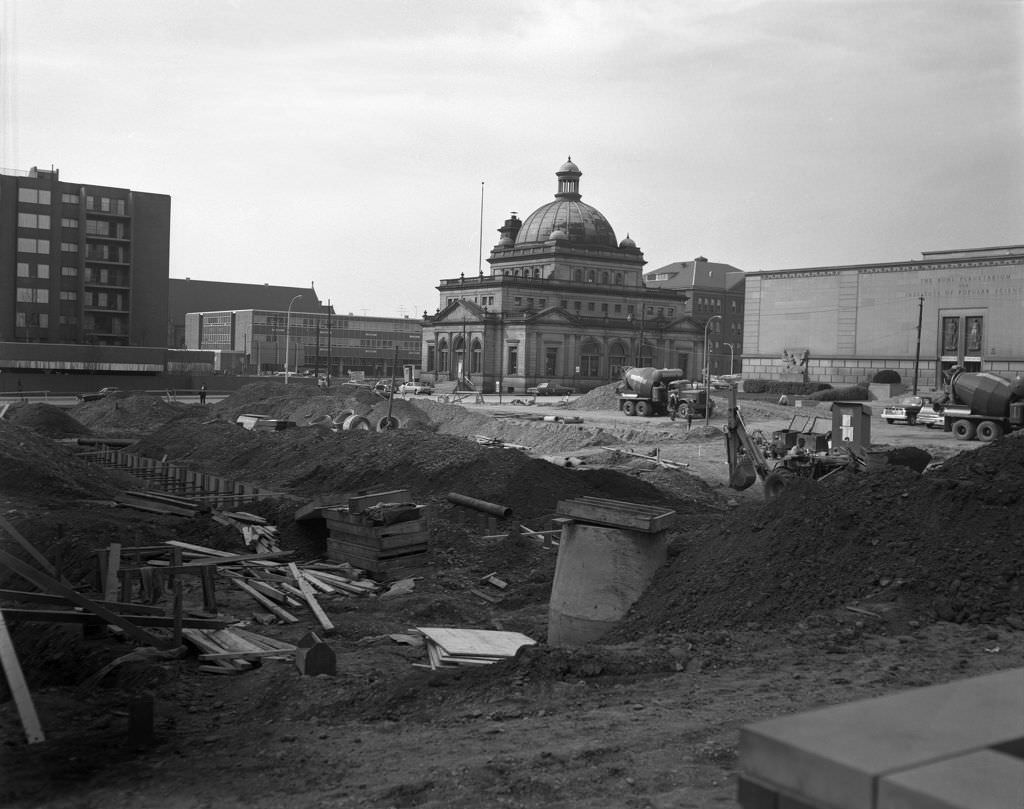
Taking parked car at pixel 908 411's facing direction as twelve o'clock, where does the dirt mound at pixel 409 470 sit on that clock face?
The dirt mound is roughly at 11 o'clock from the parked car.

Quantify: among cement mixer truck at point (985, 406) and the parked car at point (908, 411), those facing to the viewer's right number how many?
1

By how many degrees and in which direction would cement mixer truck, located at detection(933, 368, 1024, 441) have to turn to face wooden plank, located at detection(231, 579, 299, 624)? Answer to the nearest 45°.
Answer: approximately 90° to its right

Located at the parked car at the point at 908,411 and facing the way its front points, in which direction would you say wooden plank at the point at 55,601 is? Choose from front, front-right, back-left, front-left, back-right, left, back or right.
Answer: front-left

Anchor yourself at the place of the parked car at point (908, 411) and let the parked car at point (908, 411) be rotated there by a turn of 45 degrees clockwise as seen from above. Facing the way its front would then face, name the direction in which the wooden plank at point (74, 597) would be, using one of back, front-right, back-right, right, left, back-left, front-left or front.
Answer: left

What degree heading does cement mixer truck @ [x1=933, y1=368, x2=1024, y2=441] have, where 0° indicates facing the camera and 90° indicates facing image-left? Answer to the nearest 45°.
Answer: approximately 270°

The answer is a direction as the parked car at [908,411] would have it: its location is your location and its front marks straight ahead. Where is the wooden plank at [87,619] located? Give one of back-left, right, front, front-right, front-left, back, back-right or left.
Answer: front-left

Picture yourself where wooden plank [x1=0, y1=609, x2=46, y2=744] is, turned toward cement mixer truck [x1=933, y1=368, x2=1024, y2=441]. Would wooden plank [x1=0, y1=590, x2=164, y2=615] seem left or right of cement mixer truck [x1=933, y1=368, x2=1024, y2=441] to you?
left

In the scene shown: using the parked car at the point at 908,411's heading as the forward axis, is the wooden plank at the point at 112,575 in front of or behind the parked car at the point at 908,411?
in front

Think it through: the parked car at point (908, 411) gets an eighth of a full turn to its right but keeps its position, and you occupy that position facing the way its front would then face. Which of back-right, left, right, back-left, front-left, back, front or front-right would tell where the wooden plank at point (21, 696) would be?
left

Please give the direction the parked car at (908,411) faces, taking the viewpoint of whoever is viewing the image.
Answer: facing the viewer and to the left of the viewer

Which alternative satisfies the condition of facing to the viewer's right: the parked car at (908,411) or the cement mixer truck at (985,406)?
the cement mixer truck
